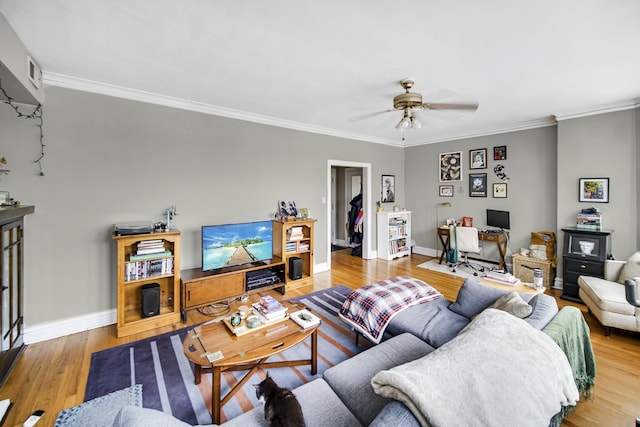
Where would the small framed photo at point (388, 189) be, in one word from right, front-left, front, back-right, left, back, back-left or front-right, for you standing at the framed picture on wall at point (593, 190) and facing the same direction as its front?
right

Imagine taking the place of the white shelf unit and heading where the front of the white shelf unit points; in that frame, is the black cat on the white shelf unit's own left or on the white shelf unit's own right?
on the white shelf unit's own right

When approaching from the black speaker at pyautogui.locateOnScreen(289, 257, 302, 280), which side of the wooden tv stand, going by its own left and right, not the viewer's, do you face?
left

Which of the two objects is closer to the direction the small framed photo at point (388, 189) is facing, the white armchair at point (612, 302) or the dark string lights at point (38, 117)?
the white armchair

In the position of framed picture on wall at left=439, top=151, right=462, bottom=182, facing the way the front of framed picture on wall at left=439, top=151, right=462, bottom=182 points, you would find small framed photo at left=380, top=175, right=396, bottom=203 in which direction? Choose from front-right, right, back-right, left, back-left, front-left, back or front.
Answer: front-right

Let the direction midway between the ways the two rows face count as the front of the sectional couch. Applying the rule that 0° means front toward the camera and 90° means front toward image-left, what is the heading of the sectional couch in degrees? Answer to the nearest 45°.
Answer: approximately 135°

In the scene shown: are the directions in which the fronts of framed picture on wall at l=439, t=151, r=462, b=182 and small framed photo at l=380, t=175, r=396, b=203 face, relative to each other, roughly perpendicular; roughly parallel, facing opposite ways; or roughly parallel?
roughly perpendicular

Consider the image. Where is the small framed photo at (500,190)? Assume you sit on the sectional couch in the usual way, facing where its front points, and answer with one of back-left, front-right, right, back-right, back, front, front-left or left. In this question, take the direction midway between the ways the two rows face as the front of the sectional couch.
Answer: right

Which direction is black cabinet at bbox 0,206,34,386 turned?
to the viewer's right
